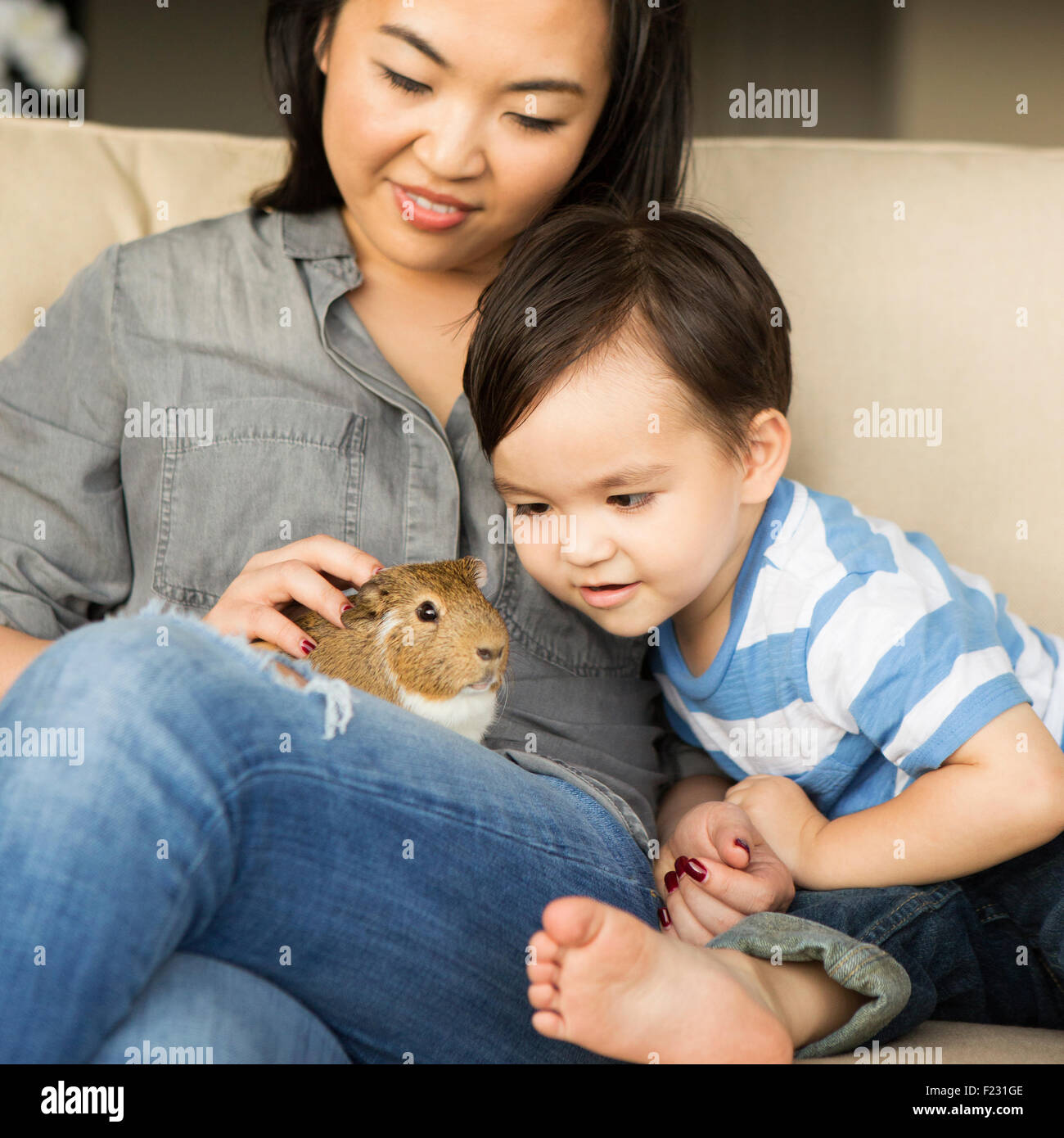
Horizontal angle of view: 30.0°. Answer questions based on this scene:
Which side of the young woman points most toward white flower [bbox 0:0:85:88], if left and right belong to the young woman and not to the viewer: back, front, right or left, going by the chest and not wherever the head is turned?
back

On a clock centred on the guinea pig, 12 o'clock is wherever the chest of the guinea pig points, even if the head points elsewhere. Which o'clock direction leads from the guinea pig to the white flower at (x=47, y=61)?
The white flower is roughly at 7 o'clock from the guinea pig.

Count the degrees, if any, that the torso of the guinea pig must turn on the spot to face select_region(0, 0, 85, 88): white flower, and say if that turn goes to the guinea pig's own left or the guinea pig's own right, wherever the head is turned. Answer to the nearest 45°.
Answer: approximately 135° to the guinea pig's own left

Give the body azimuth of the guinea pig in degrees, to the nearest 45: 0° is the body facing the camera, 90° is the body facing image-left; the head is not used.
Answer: approximately 315°

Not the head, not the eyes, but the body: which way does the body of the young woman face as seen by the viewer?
toward the camera

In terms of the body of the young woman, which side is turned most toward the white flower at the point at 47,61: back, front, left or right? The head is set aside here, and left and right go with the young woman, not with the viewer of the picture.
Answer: back

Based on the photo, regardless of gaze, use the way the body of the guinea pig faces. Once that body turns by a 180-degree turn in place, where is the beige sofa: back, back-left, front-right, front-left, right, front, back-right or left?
right

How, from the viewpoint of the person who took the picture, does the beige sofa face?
facing the viewer

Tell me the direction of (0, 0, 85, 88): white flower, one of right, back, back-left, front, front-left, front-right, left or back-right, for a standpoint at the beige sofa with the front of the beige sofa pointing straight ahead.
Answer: back-right
